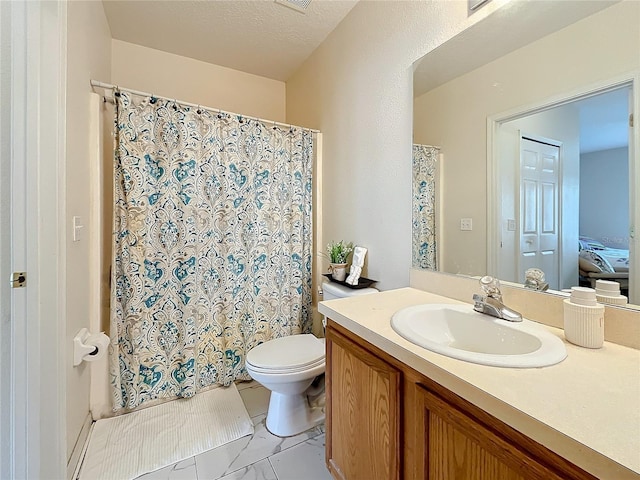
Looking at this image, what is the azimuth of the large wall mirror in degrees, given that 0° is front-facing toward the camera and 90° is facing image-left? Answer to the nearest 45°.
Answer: approximately 45°

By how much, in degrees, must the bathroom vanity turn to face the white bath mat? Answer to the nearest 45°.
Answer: approximately 45° to its right

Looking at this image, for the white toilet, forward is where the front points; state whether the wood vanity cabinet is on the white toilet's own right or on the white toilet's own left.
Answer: on the white toilet's own left

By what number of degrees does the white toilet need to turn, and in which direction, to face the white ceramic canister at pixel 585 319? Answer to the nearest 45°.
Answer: approximately 90° to its left

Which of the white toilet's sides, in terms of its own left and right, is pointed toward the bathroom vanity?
left

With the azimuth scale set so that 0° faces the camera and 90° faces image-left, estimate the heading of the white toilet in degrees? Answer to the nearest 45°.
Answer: approximately 45°
